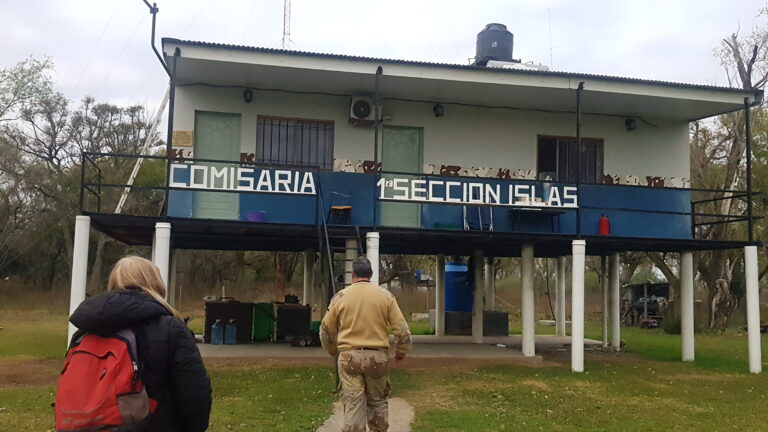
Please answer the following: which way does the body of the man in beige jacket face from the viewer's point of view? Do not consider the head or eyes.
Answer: away from the camera

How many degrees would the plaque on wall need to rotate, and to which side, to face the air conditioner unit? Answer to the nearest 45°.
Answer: approximately 90° to its left

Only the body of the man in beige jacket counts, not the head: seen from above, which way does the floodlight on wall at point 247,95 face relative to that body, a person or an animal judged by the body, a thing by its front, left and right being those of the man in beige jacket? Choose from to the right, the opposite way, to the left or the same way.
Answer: the opposite way

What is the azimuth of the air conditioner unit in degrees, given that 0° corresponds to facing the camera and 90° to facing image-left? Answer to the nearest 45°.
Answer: approximately 0°

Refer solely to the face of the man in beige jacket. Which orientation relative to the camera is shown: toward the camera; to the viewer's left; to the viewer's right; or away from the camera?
away from the camera

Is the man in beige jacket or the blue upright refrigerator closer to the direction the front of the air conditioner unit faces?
the man in beige jacket

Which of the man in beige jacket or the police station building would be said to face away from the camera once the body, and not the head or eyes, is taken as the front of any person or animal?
the man in beige jacket

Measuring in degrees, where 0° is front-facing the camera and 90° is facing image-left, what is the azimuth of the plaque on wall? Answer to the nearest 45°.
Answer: approximately 0°

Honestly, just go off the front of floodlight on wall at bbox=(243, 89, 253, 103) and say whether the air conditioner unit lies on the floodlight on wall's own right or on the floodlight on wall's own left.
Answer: on the floodlight on wall's own left
